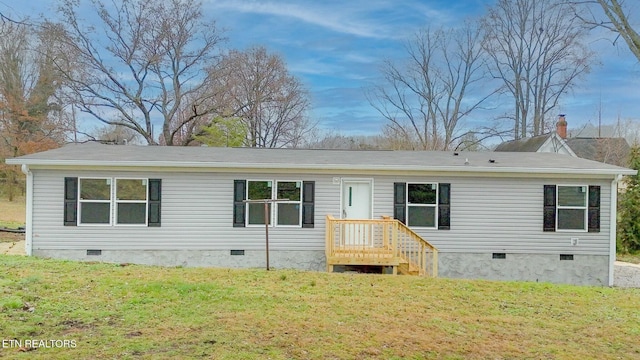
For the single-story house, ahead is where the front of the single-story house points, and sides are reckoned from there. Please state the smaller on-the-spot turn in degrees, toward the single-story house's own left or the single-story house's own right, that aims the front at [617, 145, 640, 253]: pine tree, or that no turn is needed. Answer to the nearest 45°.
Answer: approximately 135° to the single-story house's own left

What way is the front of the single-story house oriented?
toward the camera

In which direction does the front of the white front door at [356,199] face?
toward the camera

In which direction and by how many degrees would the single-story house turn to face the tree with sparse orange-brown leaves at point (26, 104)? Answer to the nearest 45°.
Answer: approximately 135° to its right

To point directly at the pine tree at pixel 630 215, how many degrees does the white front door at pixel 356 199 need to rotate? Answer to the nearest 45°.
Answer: approximately 135° to its left

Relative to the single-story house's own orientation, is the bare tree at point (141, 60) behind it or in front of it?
behind

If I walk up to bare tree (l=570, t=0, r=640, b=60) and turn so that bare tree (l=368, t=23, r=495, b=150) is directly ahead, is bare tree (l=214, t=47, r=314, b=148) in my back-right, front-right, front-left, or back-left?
front-left

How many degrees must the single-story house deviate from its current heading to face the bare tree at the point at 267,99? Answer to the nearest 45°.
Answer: approximately 180°
